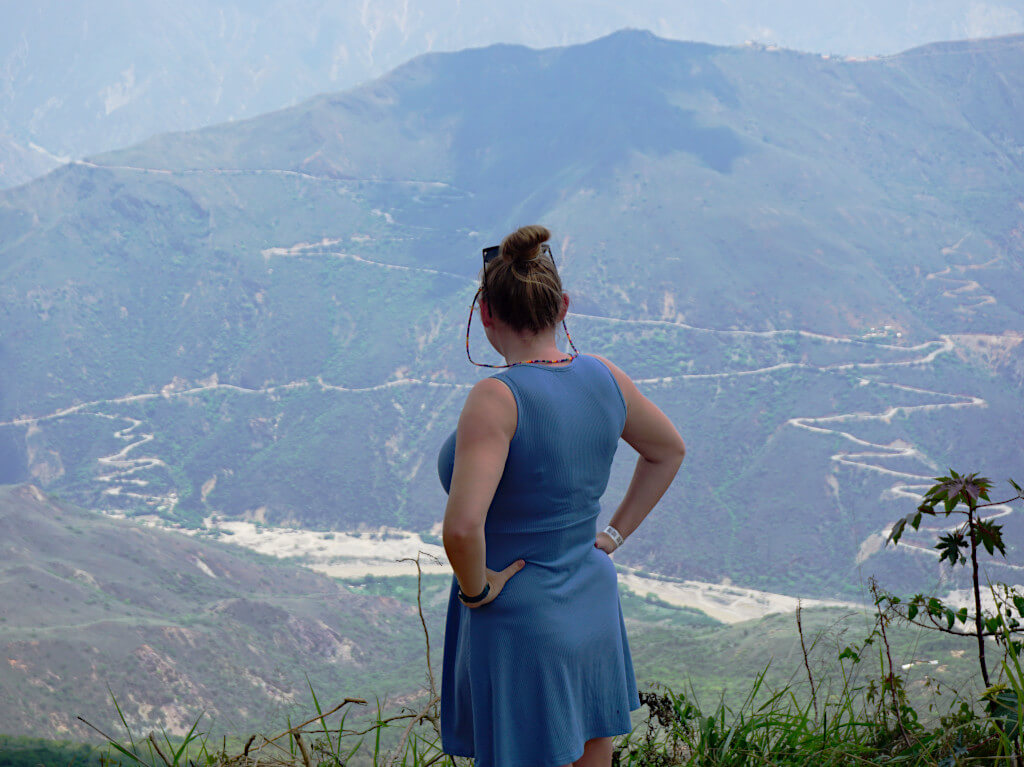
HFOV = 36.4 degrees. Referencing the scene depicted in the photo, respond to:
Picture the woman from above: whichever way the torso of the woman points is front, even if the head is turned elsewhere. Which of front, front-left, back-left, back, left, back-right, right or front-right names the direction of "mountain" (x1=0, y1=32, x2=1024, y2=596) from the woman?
front-right

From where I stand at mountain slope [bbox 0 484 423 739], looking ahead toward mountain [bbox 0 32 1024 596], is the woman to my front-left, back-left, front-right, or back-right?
back-right

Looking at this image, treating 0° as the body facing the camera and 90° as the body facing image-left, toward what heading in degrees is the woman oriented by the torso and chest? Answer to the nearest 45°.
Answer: approximately 135°

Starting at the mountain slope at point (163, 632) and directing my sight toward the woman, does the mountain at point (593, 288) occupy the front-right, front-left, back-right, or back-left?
back-left

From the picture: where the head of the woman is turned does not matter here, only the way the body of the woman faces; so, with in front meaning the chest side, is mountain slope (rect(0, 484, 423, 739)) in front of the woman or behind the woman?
in front
